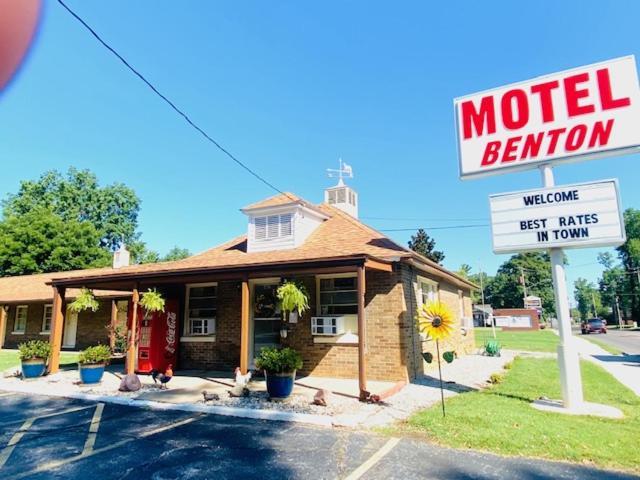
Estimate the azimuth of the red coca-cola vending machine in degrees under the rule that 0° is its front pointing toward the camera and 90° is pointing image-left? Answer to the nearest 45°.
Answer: approximately 45°

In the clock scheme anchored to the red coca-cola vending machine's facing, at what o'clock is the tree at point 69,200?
The tree is roughly at 4 o'clock from the red coca-cola vending machine.

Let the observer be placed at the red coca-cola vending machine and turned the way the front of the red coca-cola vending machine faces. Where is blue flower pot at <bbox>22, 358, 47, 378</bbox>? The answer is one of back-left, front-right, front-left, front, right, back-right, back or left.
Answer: front-right

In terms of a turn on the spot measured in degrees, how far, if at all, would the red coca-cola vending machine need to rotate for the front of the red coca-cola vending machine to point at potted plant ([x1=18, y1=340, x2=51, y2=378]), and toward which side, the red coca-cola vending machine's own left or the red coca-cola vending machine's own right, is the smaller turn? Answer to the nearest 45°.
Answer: approximately 45° to the red coca-cola vending machine's own right

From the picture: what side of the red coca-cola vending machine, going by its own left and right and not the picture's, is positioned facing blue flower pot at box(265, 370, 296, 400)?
left

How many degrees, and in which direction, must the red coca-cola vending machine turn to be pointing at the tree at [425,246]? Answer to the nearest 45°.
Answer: approximately 180°

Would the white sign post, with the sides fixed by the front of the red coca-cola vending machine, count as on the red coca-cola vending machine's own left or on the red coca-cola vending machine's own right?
on the red coca-cola vending machine's own left

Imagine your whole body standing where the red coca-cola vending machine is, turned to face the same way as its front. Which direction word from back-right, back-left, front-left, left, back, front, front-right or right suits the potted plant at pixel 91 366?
front

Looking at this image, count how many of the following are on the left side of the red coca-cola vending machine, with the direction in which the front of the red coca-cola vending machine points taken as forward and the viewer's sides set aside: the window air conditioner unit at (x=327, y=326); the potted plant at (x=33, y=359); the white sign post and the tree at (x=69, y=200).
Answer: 2

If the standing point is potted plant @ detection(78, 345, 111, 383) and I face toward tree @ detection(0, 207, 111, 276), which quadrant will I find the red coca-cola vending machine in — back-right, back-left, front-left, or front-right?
front-right

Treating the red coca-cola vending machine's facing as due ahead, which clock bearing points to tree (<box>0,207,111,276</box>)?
The tree is roughly at 4 o'clock from the red coca-cola vending machine.

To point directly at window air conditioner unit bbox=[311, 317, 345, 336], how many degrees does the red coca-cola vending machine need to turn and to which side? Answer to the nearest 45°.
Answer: approximately 90° to its left

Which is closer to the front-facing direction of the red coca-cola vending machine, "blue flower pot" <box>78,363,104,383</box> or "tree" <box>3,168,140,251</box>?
the blue flower pot

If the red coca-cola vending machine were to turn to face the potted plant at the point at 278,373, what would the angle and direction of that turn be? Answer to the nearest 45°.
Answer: approximately 90° to its left

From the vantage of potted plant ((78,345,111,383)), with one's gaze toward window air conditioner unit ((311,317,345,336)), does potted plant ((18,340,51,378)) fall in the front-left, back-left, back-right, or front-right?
back-left

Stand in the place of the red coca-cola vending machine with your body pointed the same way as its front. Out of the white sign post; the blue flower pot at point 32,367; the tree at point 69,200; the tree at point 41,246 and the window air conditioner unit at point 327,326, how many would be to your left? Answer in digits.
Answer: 2
